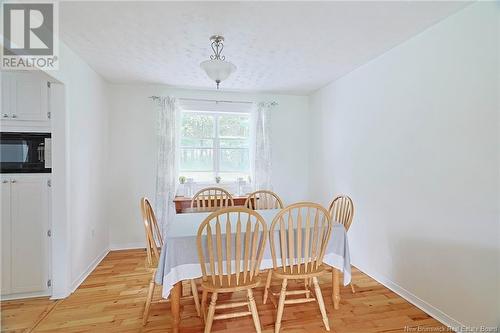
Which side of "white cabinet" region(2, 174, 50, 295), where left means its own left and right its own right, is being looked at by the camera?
front

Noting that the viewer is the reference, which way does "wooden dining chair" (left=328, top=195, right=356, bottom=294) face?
facing the viewer and to the left of the viewer

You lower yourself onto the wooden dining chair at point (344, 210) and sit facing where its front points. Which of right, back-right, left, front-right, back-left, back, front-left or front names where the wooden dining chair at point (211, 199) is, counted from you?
front-right

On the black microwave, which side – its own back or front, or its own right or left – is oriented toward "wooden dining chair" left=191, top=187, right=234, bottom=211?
left

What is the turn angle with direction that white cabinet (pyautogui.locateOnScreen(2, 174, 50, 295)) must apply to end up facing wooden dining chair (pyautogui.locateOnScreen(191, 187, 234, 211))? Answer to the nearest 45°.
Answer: approximately 90° to its left

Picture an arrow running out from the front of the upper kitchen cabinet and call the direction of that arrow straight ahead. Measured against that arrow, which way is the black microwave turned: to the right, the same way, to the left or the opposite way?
the same way

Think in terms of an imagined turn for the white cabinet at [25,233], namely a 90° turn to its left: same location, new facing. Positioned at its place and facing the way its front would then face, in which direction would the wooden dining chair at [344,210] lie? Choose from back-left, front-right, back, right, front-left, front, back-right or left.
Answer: front-right

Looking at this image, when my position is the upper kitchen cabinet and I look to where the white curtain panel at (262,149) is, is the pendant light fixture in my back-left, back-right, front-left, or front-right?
front-right

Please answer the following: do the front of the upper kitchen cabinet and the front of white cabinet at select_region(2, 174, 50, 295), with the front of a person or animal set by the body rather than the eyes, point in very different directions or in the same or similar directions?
same or similar directions

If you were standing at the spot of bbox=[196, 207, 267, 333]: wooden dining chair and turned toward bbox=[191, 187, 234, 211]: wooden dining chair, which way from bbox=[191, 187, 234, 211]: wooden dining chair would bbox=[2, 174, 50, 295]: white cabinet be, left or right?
left

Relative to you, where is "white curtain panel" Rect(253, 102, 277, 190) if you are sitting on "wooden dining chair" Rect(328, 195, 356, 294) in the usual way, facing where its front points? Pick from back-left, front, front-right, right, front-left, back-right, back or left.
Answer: right

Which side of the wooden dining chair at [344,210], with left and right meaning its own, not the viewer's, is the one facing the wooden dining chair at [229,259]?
front

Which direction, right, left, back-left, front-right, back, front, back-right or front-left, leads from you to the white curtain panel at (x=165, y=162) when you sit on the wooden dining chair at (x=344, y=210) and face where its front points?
front-right

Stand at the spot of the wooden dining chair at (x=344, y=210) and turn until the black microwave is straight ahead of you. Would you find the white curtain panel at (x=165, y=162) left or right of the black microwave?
right
